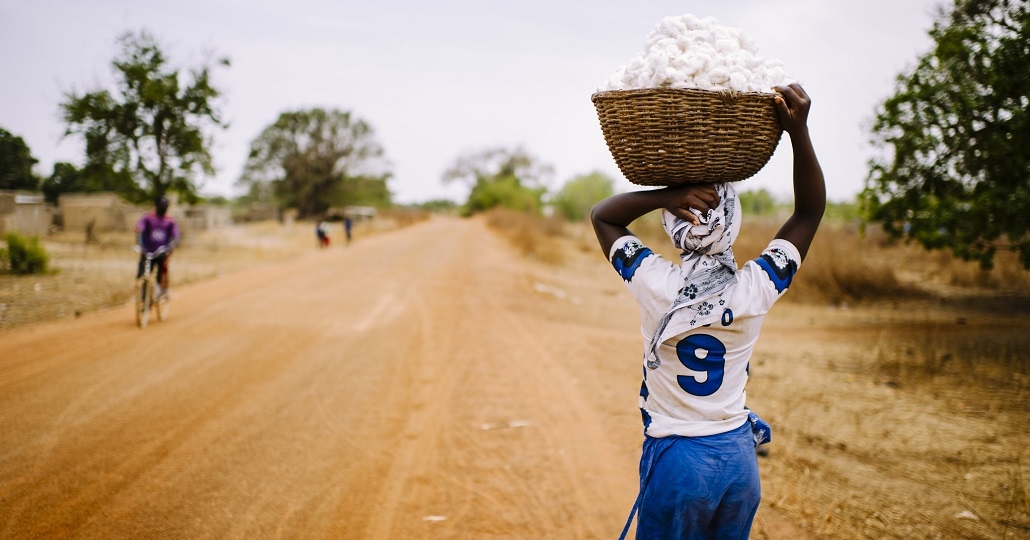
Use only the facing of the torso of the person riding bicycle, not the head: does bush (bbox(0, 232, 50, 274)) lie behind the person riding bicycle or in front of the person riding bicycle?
behind

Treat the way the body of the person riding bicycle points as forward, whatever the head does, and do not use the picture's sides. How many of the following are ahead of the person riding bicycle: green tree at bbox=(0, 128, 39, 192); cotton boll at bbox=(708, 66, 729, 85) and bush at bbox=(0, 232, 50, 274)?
1

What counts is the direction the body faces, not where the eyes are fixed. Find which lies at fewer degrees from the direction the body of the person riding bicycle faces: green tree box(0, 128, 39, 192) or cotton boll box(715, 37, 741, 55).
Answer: the cotton boll

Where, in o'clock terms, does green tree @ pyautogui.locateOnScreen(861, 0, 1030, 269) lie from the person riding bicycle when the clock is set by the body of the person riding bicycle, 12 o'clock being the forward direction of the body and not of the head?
The green tree is roughly at 10 o'clock from the person riding bicycle.

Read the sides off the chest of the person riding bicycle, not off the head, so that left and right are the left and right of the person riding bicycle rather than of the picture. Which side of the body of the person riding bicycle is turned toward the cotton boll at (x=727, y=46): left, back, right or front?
front

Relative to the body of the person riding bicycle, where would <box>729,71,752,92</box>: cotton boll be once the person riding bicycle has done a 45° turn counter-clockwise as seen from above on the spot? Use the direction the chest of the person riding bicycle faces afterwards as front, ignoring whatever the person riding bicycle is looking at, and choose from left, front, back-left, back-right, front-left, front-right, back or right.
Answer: front-right

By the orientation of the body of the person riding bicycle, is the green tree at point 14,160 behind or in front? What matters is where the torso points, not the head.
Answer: behind

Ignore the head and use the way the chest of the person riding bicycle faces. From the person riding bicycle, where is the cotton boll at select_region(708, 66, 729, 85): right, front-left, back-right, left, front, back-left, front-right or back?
front

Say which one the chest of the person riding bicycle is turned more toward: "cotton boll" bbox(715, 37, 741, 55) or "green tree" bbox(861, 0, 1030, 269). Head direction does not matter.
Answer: the cotton boll

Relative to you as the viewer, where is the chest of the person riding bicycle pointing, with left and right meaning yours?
facing the viewer
